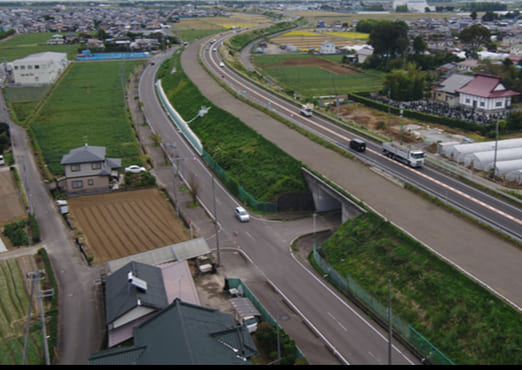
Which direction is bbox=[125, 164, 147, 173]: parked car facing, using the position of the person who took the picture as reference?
facing to the right of the viewer

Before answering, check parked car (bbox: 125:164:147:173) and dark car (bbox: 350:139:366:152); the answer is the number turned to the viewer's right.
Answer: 1

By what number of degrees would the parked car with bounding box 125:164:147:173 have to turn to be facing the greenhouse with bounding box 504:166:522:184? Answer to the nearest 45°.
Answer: approximately 45° to its right

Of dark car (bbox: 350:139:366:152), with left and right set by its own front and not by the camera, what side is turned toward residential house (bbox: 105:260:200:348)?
left

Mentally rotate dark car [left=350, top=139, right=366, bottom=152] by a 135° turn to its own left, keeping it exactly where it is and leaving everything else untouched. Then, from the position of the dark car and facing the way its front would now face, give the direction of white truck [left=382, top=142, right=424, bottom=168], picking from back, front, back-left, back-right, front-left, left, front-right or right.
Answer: front-left

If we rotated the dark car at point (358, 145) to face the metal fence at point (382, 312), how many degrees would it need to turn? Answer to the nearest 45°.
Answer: approximately 135° to its left

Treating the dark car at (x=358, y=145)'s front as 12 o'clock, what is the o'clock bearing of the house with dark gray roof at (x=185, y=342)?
The house with dark gray roof is roughly at 8 o'clock from the dark car.

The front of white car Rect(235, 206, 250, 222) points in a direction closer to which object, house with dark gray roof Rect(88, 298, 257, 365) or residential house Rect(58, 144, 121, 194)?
the house with dark gray roof
